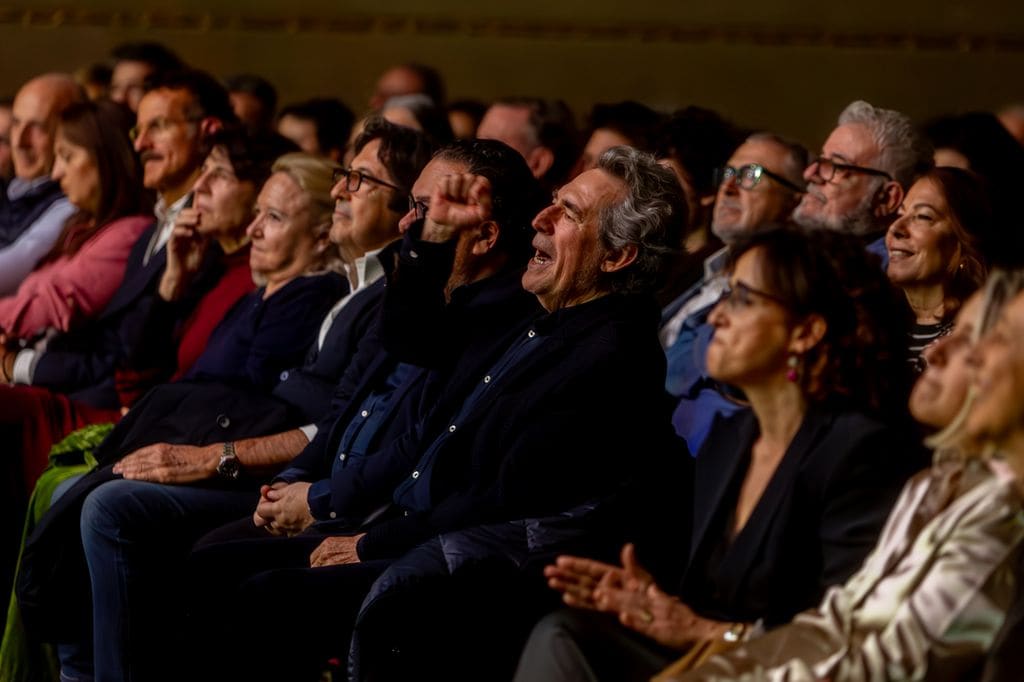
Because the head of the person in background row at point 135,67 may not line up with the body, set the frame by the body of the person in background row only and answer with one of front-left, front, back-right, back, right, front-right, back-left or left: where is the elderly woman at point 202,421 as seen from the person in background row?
front-left

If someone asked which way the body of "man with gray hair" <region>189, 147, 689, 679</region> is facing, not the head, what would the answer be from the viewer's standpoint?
to the viewer's left

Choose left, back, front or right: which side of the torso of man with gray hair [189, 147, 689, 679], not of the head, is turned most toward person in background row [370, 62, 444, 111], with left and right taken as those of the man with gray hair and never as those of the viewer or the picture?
right

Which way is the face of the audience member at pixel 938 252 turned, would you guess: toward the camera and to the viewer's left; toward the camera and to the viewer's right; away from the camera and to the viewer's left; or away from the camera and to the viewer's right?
toward the camera and to the viewer's left

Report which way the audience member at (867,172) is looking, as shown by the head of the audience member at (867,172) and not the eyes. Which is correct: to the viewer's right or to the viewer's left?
to the viewer's left

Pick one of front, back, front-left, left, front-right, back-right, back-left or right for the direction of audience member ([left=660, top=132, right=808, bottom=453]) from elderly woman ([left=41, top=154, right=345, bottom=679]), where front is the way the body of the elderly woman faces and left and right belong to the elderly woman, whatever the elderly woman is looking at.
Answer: back-left

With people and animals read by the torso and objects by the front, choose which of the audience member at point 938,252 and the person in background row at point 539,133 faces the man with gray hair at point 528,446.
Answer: the audience member

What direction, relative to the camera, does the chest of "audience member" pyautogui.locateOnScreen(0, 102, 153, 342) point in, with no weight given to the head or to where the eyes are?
to the viewer's left

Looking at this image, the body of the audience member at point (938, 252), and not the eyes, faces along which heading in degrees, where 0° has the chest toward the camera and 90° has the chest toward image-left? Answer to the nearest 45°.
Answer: approximately 45°
